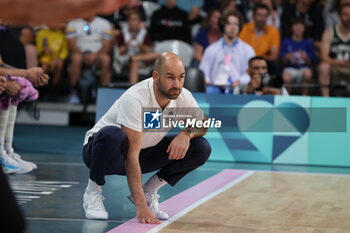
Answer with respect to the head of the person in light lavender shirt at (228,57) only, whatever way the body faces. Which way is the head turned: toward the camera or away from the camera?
toward the camera

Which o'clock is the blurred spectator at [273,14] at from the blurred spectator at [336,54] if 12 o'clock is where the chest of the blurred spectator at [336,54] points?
the blurred spectator at [273,14] is roughly at 4 o'clock from the blurred spectator at [336,54].

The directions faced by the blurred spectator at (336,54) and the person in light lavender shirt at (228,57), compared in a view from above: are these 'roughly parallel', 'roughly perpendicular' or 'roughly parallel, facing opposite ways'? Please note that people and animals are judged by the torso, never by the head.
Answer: roughly parallel

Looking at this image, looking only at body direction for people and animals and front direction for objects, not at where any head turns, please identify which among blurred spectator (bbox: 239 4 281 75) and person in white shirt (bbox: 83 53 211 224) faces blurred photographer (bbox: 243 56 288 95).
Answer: blurred spectator (bbox: 239 4 281 75)

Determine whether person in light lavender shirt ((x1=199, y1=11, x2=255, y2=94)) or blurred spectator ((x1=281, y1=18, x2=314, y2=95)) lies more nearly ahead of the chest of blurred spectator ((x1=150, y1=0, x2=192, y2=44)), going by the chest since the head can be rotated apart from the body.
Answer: the person in light lavender shirt

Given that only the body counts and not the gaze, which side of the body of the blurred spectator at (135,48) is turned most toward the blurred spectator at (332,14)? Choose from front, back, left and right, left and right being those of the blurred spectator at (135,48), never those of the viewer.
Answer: left

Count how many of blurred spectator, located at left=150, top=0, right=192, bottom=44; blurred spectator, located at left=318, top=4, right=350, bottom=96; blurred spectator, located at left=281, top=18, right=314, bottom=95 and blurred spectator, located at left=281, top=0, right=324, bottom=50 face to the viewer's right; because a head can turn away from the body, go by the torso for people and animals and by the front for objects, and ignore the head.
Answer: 0

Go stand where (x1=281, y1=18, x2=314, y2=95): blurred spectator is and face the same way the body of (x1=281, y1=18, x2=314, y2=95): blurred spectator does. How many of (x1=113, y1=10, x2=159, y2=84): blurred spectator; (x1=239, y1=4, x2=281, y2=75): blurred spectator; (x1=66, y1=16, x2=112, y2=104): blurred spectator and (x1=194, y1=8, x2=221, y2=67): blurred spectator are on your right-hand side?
4

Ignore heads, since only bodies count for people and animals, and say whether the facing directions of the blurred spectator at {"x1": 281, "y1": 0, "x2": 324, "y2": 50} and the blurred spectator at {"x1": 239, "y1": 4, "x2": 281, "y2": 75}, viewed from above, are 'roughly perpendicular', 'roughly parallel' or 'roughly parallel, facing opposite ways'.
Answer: roughly parallel

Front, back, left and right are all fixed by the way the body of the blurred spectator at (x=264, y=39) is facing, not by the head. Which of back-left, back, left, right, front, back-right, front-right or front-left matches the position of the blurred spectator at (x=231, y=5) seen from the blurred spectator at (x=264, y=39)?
back-right

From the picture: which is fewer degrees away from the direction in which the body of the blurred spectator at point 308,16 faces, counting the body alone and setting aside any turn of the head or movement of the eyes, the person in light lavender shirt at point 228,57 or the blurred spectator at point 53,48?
the person in light lavender shirt

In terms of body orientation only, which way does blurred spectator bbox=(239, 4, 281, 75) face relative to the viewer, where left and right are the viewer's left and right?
facing the viewer

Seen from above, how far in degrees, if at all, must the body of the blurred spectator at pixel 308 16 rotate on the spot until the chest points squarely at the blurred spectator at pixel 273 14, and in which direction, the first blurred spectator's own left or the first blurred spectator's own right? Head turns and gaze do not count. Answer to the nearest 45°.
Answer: approximately 90° to the first blurred spectator's own right

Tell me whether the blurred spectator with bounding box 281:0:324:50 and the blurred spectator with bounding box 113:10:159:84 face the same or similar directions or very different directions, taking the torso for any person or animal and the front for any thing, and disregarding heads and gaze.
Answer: same or similar directions

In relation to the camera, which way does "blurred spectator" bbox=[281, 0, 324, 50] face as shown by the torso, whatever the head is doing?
toward the camera
